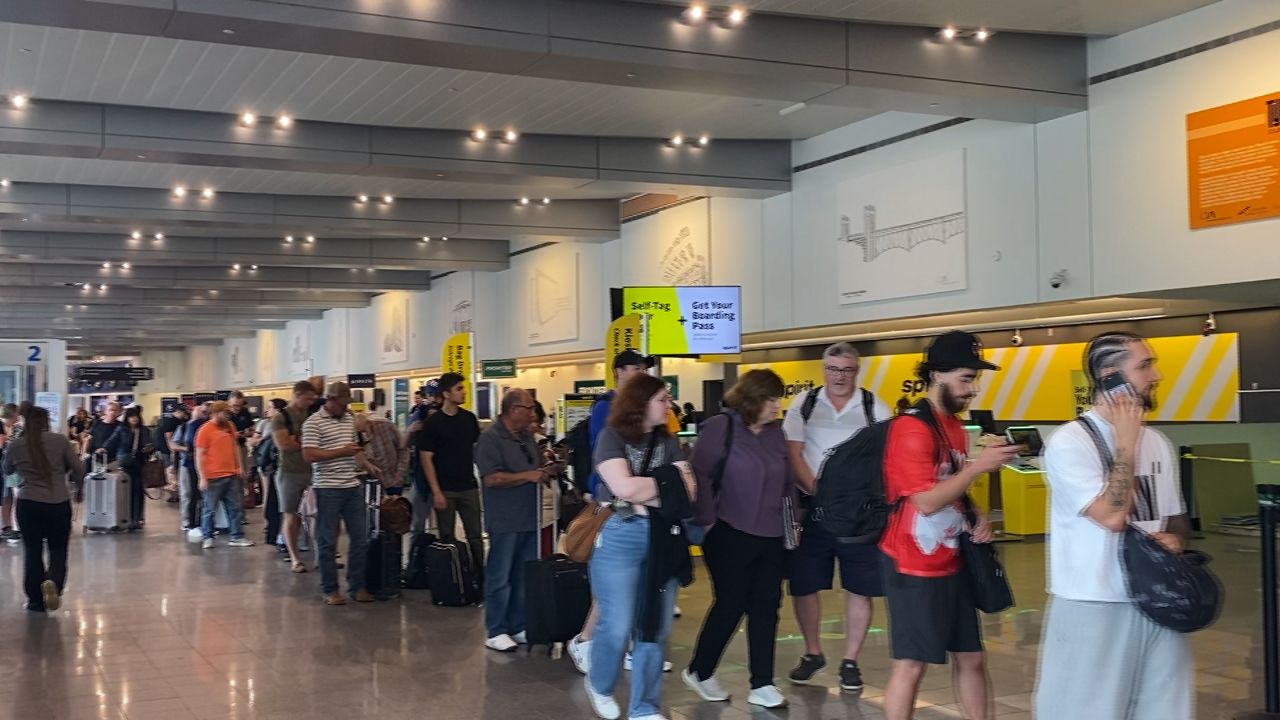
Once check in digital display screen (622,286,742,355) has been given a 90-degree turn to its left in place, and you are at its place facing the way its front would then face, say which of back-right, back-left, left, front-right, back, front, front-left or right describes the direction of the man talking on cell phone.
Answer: right

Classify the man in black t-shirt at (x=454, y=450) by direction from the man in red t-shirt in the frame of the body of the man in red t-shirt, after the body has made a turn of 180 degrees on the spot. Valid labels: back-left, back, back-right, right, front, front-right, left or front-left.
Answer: front

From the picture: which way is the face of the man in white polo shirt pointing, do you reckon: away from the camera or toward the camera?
toward the camera

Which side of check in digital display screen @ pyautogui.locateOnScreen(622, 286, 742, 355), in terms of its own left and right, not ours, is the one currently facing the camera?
front

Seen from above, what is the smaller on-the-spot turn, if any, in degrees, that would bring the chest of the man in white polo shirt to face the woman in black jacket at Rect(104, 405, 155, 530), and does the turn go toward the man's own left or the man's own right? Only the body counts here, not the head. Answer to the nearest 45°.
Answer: approximately 135° to the man's own right

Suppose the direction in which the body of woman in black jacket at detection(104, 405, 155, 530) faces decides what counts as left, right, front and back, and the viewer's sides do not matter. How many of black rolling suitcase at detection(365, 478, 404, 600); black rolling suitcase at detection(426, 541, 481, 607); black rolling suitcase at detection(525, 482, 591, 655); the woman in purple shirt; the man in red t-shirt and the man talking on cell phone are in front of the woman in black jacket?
6

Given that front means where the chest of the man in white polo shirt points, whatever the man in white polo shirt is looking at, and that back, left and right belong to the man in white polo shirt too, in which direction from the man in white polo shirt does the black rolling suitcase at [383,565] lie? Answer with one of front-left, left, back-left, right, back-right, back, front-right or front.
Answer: back-right

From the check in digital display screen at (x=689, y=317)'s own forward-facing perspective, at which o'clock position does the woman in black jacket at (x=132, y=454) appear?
The woman in black jacket is roughly at 4 o'clock from the check in digital display screen.

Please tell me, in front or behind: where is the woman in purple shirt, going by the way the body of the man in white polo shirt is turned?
in front

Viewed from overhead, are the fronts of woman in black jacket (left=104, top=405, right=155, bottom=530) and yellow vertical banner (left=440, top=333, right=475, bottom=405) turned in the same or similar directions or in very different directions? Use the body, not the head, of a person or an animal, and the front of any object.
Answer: same or similar directions

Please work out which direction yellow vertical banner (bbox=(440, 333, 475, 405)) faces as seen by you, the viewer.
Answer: facing the viewer

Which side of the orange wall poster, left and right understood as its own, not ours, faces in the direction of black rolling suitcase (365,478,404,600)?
front

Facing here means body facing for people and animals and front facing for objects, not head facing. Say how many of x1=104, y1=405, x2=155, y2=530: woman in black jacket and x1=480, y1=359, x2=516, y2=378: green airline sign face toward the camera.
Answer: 2

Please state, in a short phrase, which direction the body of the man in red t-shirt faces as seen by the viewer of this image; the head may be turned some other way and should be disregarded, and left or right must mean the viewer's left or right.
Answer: facing the viewer and to the right of the viewer

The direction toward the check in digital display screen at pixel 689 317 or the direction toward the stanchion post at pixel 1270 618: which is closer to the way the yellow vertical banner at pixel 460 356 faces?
the stanchion post
